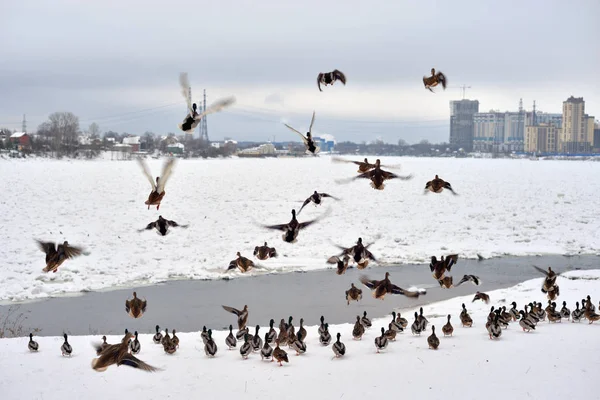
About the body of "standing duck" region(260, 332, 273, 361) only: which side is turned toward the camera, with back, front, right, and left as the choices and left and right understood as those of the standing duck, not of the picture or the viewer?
back

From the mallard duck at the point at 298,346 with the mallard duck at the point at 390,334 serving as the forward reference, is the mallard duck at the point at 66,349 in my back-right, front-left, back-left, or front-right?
back-left

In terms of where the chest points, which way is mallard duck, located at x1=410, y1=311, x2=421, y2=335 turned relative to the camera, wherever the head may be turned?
away from the camera

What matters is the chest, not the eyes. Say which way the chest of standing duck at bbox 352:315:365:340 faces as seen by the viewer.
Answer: away from the camera

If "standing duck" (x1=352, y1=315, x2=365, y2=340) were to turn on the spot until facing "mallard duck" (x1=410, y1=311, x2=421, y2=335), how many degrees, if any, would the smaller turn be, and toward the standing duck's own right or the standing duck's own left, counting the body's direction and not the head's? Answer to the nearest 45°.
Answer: approximately 90° to the standing duck's own right
